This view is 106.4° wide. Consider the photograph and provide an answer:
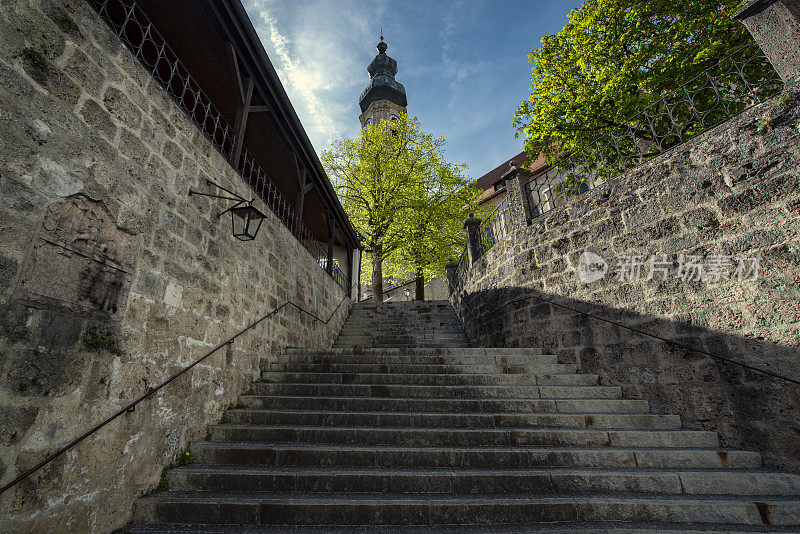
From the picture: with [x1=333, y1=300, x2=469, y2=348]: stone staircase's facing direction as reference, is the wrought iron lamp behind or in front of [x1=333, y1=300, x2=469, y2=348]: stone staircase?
in front

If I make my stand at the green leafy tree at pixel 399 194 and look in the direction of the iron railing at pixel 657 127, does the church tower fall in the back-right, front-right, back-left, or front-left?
back-left

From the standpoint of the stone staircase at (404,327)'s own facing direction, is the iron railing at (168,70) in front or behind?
in front

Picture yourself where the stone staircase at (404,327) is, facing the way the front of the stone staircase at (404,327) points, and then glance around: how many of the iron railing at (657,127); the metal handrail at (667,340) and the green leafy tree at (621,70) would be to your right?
0

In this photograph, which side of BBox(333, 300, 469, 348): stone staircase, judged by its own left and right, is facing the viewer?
front

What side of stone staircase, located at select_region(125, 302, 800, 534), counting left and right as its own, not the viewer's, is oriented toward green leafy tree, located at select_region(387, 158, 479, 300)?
back

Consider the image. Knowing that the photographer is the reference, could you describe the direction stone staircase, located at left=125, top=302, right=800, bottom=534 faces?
facing the viewer
